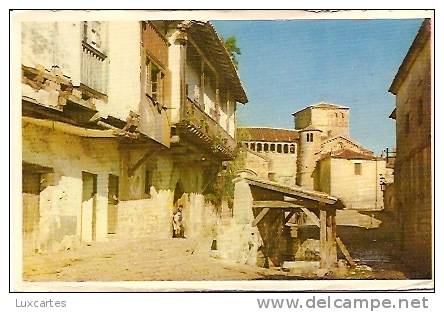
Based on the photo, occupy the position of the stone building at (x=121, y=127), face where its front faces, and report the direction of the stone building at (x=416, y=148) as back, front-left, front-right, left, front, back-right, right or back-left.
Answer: front-left

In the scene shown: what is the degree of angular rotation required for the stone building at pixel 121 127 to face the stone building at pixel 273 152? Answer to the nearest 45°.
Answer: approximately 45° to its left

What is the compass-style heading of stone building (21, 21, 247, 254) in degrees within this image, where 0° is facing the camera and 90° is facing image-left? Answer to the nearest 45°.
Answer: approximately 315°
